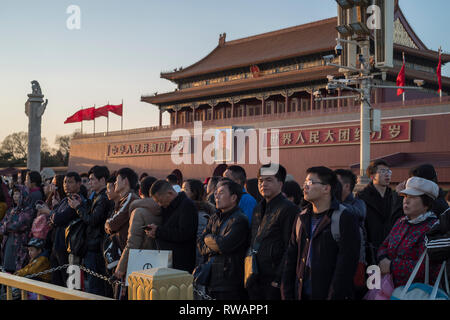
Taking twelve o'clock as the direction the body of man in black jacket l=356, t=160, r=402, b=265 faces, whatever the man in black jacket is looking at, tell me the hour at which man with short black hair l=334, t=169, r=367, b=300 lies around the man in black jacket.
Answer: The man with short black hair is roughly at 2 o'clock from the man in black jacket.

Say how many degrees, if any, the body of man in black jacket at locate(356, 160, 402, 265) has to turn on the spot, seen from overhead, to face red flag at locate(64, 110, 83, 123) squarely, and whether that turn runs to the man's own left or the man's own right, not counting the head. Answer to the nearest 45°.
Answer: approximately 180°

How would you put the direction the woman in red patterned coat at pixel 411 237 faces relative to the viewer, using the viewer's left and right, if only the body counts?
facing the viewer and to the left of the viewer

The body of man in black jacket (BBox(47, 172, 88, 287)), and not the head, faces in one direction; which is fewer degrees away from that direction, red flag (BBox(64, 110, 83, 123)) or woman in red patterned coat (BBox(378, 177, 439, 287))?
the woman in red patterned coat

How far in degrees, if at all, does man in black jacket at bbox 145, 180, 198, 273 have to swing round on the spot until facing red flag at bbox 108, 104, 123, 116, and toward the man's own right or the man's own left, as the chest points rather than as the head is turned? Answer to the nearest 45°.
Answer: approximately 90° to the man's own right

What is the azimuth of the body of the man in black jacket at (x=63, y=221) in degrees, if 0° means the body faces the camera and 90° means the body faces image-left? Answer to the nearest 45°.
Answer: approximately 45°

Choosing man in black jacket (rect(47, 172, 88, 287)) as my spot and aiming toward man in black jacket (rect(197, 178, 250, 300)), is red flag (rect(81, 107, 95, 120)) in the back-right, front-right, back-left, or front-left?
back-left

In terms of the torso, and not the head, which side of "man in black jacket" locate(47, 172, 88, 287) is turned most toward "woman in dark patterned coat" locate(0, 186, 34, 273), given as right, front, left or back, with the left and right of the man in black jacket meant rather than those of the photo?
right

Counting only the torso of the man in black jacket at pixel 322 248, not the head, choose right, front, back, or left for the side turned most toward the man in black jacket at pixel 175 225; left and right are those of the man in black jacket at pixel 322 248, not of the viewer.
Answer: right

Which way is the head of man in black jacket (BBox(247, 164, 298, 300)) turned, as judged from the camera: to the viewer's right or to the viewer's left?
to the viewer's left
